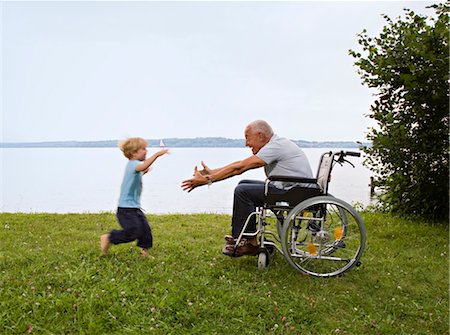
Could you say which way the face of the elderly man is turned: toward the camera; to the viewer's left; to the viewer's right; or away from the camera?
to the viewer's left

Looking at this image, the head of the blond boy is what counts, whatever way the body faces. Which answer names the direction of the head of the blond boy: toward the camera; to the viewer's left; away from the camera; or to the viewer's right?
to the viewer's right

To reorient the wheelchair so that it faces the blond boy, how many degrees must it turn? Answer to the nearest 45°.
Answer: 0° — it already faces them

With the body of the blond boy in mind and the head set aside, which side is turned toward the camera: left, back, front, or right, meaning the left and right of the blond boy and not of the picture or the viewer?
right

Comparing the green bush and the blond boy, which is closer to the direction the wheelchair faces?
the blond boy

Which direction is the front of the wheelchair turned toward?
to the viewer's left

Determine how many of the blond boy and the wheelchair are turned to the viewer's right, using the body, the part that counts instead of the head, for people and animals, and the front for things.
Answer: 1

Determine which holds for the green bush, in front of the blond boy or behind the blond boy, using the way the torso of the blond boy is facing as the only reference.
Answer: in front

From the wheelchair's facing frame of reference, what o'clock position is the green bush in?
The green bush is roughly at 4 o'clock from the wheelchair.

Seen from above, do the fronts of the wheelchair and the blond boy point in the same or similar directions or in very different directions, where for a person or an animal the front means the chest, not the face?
very different directions

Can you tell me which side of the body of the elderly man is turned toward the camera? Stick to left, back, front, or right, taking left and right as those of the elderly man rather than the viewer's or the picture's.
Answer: left
